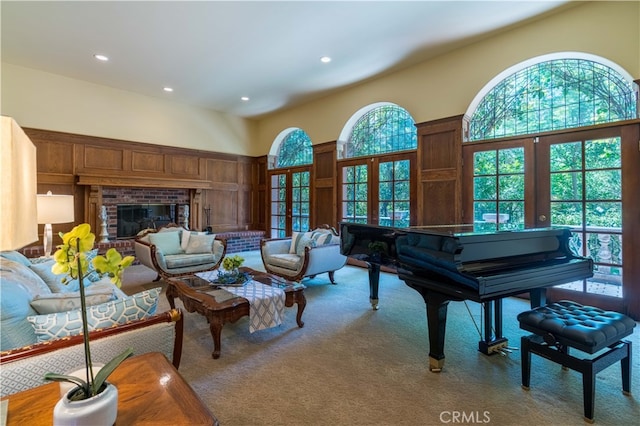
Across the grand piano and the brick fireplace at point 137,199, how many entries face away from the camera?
0

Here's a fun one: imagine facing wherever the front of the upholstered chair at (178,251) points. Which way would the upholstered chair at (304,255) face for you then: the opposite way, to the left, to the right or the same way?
to the right

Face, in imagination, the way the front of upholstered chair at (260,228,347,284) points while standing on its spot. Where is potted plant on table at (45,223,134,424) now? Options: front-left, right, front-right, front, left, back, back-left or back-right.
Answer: front-left

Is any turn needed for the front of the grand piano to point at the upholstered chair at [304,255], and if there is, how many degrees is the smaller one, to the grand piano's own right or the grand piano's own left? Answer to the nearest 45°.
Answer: approximately 180°

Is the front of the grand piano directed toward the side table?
no

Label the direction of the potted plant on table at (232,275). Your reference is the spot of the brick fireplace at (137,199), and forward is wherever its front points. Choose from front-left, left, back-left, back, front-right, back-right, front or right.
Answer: front

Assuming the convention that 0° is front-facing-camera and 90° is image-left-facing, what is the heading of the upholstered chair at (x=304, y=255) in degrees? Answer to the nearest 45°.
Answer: approximately 45°

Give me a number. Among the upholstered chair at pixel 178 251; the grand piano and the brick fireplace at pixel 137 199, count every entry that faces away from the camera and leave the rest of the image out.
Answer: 0

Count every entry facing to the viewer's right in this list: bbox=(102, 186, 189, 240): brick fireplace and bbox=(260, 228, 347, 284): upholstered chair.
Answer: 0

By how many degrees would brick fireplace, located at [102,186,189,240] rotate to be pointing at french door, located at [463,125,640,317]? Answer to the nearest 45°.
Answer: approximately 45° to its left

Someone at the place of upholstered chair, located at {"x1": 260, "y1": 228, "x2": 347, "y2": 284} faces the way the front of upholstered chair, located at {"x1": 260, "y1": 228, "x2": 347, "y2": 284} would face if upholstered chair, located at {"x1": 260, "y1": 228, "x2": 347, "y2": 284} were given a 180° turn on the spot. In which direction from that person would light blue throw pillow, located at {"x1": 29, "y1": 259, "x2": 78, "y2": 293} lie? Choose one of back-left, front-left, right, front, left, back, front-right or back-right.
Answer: back

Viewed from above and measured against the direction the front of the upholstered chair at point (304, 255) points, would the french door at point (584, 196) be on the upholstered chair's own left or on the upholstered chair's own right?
on the upholstered chair's own left

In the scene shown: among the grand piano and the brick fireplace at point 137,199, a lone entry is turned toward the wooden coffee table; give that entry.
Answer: the brick fireplace

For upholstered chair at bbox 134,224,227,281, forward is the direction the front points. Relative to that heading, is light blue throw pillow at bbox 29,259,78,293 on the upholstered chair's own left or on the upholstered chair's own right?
on the upholstered chair's own right

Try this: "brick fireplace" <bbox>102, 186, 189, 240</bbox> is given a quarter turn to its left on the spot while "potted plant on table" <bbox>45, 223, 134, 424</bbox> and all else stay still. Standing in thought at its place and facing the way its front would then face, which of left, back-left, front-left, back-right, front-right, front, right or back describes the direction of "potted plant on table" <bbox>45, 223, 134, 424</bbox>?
right

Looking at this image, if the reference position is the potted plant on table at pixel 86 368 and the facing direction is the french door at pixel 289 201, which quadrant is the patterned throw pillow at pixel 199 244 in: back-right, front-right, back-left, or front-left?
front-left

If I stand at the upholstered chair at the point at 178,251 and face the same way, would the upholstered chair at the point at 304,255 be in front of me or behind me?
in front

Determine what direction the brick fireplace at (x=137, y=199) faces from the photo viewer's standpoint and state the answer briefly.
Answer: facing the viewer

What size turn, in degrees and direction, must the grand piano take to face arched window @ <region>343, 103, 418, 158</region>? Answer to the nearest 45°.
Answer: approximately 180°
